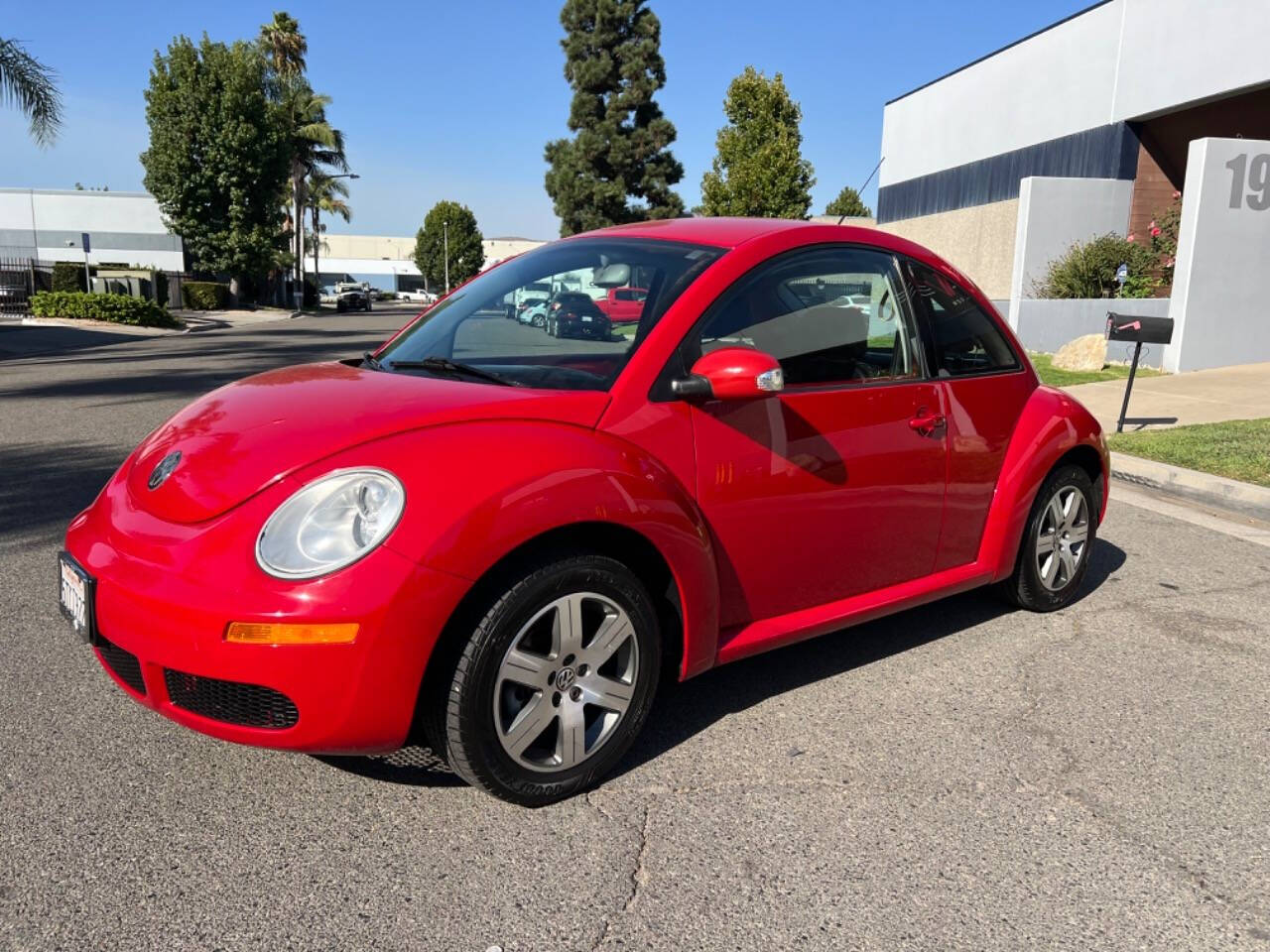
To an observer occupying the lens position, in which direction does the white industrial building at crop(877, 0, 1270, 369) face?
facing the viewer and to the left of the viewer

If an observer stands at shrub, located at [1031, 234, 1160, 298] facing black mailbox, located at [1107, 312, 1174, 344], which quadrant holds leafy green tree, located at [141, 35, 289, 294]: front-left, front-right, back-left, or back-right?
back-right

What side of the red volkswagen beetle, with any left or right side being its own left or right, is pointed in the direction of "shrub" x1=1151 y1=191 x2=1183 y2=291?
back

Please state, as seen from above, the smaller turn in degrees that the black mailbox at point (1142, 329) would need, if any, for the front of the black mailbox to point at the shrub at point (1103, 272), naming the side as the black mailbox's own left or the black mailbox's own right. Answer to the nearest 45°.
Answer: approximately 90° to the black mailbox's own right

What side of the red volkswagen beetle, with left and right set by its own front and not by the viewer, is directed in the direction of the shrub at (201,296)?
right

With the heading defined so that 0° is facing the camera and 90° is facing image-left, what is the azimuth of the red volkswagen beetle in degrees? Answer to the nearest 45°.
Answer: approximately 45°

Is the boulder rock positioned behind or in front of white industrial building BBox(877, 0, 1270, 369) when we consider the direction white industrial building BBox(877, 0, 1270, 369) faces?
in front

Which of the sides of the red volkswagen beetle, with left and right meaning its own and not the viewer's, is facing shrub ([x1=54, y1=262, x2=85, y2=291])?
right

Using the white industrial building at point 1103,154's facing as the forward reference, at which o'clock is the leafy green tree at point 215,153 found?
The leafy green tree is roughly at 2 o'clock from the white industrial building.

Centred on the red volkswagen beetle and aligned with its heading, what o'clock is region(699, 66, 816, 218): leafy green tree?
The leafy green tree is roughly at 5 o'clock from the red volkswagen beetle.

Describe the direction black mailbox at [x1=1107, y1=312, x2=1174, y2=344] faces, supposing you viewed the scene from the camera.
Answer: facing to the left of the viewer

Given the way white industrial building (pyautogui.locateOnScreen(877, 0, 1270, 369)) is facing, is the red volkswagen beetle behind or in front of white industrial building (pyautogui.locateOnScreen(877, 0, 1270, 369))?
in front

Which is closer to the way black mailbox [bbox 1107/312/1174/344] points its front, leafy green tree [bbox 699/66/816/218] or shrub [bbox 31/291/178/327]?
the shrub

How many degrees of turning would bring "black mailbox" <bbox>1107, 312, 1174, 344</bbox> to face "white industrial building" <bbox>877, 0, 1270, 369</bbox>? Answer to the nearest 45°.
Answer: approximately 90° to its right
